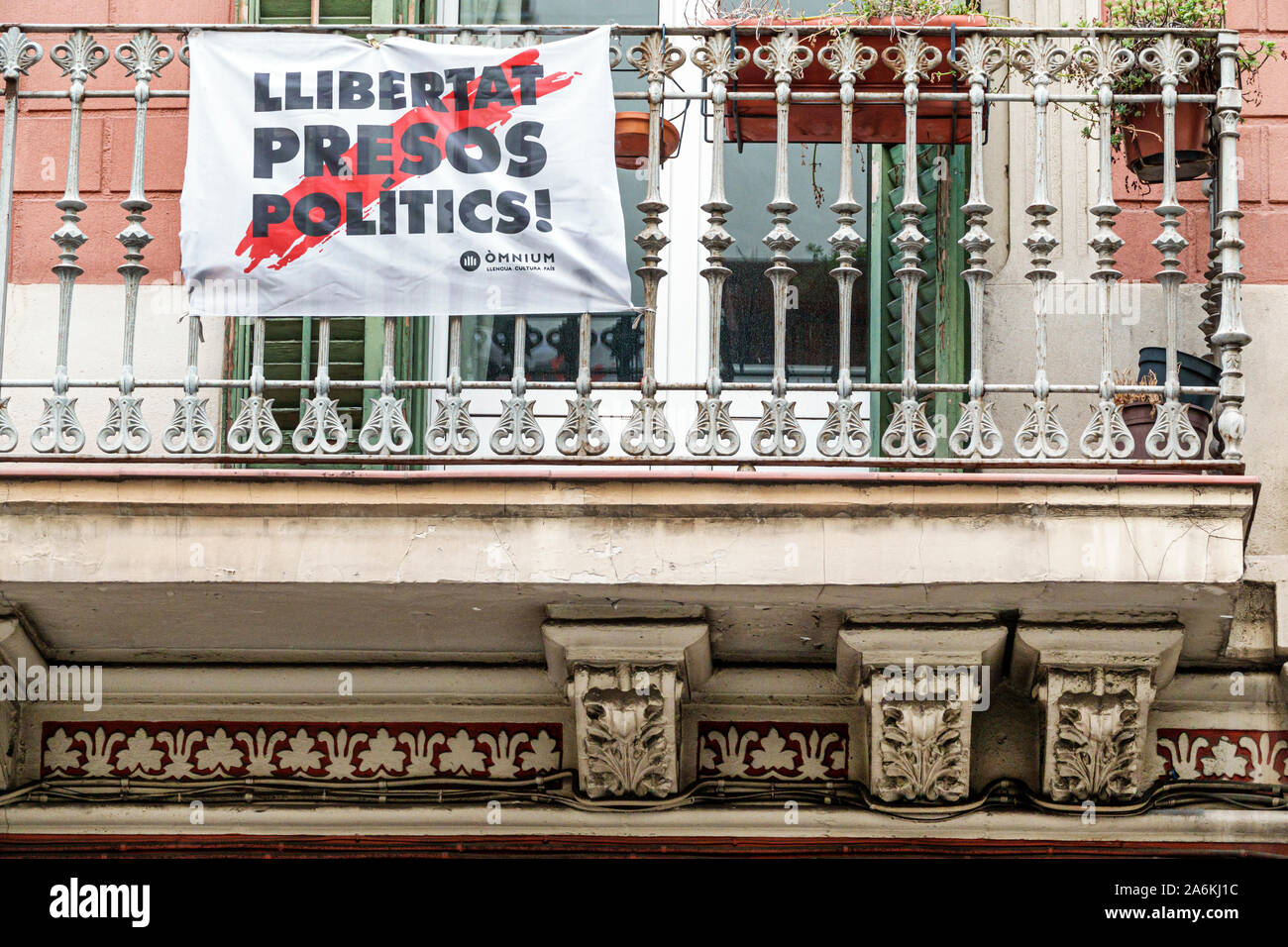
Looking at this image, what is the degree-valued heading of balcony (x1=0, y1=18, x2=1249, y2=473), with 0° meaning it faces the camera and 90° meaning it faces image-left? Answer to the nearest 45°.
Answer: approximately 0°

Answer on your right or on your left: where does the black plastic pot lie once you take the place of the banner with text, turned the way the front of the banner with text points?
on your left

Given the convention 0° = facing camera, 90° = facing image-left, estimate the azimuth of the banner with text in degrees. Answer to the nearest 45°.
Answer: approximately 0°
